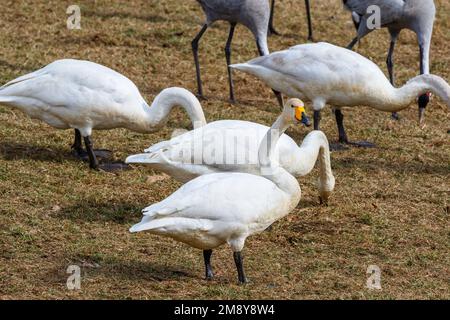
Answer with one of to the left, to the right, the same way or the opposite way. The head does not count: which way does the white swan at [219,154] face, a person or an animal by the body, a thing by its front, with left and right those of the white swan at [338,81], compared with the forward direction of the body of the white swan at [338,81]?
the same way

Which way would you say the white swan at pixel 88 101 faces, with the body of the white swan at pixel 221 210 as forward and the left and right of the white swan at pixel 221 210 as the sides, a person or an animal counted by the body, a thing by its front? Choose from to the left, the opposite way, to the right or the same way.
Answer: the same way

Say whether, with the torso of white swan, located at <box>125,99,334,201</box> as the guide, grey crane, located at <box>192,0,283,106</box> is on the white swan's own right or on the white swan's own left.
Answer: on the white swan's own left

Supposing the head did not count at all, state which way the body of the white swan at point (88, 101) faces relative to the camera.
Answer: to the viewer's right

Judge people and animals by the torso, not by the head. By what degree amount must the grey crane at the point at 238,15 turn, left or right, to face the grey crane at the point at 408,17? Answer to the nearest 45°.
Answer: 0° — it already faces it

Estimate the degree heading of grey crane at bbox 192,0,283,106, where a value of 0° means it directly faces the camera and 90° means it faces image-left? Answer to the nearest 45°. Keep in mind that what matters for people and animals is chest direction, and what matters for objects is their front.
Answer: approximately 270°

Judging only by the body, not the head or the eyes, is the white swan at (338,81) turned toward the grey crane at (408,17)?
no

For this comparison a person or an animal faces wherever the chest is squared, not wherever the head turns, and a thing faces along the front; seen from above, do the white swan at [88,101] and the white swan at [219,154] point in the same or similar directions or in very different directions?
same or similar directions

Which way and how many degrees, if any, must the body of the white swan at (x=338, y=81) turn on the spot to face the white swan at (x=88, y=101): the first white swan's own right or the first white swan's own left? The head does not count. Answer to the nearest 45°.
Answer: approximately 135° to the first white swan's own right

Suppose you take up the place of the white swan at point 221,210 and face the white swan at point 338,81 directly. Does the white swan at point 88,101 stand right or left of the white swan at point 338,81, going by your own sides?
left

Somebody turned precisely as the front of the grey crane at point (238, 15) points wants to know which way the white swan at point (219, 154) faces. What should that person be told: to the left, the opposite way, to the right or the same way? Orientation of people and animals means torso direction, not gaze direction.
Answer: the same way

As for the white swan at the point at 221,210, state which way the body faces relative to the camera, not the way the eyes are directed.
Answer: to the viewer's right

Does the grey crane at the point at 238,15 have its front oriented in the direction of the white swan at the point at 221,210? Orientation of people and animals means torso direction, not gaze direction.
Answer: no

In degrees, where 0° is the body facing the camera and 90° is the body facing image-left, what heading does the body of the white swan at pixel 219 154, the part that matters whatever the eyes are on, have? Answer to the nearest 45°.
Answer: approximately 270°

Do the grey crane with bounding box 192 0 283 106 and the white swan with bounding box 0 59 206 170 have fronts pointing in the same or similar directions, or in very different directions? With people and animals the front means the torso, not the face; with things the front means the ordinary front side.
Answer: same or similar directions
